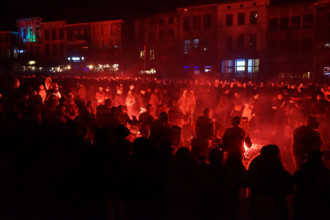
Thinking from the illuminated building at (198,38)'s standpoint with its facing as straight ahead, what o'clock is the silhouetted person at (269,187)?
The silhouetted person is roughly at 12 o'clock from the illuminated building.

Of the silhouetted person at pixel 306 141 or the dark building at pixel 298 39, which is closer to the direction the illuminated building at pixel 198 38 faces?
the silhouetted person

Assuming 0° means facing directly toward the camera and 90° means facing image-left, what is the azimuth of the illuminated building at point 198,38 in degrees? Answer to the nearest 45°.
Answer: approximately 0°

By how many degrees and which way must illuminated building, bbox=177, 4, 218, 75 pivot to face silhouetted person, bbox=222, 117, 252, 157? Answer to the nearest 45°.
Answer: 0° — it already faces them

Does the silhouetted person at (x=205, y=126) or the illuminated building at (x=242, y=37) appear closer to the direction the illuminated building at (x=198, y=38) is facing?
the silhouetted person

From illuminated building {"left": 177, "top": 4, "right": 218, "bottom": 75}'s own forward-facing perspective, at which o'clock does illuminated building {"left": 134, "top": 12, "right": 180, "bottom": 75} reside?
illuminated building {"left": 134, "top": 12, "right": 180, "bottom": 75} is roughly at 4 o'clock from illuminated building {"left": 177, "top": 4, "right": 218, "bottom": 75}.

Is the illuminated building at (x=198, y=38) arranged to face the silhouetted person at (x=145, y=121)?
yes

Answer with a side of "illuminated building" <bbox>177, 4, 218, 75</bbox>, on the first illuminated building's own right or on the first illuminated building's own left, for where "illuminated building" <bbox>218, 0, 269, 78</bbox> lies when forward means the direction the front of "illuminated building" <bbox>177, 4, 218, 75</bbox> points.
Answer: on the first illuminated building's own left

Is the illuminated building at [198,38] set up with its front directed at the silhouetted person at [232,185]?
yes
